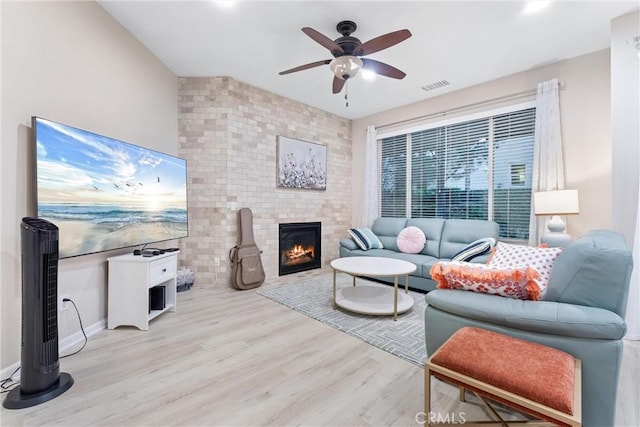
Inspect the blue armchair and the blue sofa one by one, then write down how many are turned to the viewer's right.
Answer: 0

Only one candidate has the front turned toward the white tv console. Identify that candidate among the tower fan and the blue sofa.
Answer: the blue sofa

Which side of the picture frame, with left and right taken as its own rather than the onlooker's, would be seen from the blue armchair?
front

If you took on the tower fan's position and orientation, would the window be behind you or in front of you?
in front

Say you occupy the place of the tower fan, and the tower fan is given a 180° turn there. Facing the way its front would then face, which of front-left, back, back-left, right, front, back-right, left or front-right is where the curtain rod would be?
back-right

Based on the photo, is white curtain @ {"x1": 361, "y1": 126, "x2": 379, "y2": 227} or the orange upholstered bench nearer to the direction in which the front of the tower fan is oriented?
the orange upholstered bench

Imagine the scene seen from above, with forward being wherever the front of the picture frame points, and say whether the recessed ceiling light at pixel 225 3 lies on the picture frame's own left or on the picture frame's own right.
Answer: on the picture frame's own right

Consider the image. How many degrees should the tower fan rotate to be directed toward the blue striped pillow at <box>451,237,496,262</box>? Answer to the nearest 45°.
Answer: approximately 45° to its left

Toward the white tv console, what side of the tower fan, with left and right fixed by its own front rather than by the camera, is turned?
left

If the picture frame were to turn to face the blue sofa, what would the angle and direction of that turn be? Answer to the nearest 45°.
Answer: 0° — it already faces it

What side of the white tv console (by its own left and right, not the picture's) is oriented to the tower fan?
right

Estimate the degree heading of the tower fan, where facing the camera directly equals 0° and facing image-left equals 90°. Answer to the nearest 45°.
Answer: approximately 315°

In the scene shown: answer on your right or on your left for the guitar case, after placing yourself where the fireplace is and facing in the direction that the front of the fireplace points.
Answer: on your right

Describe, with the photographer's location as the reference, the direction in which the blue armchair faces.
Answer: facing away from the viewer and to the left of the viewer

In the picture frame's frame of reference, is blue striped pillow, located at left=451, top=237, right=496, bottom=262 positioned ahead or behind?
ahead
